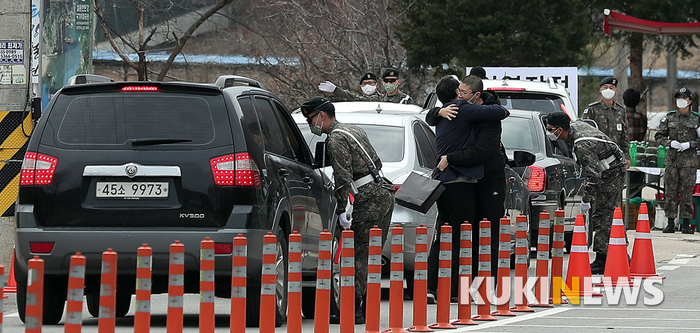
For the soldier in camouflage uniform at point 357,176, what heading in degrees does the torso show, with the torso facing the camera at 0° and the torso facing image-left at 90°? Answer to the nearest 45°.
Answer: approximately 90°

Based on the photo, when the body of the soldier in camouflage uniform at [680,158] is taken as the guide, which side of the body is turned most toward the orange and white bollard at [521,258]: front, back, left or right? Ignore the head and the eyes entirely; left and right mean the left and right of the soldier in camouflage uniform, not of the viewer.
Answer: front

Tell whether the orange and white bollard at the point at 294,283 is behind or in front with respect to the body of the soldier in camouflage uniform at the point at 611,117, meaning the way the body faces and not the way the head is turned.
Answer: in front

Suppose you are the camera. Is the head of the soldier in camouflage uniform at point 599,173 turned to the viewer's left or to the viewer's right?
to the viewer's left

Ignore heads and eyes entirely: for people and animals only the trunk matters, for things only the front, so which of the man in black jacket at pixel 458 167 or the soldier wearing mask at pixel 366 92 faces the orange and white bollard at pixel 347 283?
the soldier wearing mask

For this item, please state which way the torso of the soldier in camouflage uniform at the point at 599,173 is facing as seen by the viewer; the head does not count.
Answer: to the viewer's left

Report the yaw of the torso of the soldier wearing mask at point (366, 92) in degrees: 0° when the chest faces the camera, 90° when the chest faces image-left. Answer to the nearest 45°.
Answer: approximately 0°

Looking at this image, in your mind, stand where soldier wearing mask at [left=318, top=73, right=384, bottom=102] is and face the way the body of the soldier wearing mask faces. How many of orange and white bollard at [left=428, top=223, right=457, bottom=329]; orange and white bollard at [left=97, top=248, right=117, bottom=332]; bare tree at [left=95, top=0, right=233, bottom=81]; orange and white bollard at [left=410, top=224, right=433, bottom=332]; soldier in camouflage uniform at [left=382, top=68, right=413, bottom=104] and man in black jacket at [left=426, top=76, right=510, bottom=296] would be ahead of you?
4
